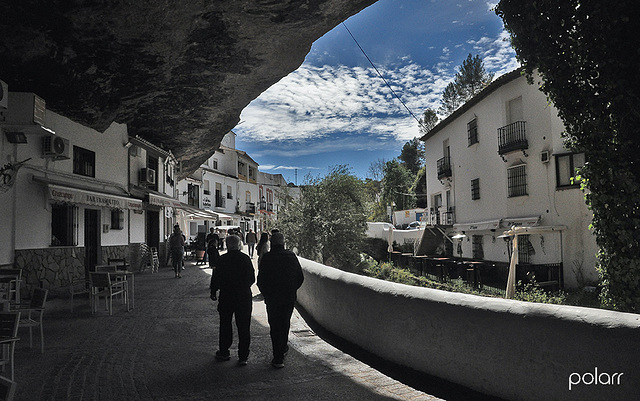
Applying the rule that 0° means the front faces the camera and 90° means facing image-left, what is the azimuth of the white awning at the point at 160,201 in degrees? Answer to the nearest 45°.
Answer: approximately 315°

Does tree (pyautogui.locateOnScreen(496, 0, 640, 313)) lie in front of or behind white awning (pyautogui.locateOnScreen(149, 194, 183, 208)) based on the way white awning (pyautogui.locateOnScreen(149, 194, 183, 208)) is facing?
in front

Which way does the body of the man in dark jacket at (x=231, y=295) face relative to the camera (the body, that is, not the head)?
away from the camera

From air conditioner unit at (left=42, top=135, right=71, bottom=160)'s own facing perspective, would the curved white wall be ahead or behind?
ahead

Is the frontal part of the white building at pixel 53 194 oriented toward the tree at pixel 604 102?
yes

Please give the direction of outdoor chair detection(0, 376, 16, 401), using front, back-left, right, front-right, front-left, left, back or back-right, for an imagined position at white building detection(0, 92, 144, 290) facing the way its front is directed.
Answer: front-right

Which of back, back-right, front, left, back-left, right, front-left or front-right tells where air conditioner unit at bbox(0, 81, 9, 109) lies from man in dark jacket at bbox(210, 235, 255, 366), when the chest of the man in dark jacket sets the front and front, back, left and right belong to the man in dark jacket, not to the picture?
front-left

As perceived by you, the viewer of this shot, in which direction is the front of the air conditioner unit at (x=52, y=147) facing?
facing the viewer and to the right of the viewer

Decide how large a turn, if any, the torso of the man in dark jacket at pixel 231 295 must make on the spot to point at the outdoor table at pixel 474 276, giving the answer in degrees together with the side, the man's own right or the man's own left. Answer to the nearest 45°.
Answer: approximately 45° to the man's own right

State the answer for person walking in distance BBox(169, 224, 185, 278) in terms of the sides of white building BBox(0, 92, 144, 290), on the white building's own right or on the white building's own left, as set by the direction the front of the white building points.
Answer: on the white building's own left

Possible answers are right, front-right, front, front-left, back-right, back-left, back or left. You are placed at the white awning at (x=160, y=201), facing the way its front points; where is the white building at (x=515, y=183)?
front-left

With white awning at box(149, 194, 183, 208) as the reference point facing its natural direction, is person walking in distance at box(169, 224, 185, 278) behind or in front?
in front

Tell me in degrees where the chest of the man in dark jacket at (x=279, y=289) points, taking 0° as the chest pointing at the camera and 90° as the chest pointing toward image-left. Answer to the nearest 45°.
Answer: approximately 180°

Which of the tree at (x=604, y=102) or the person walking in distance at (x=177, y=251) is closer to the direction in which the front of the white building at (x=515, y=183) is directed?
the person walking in distance
